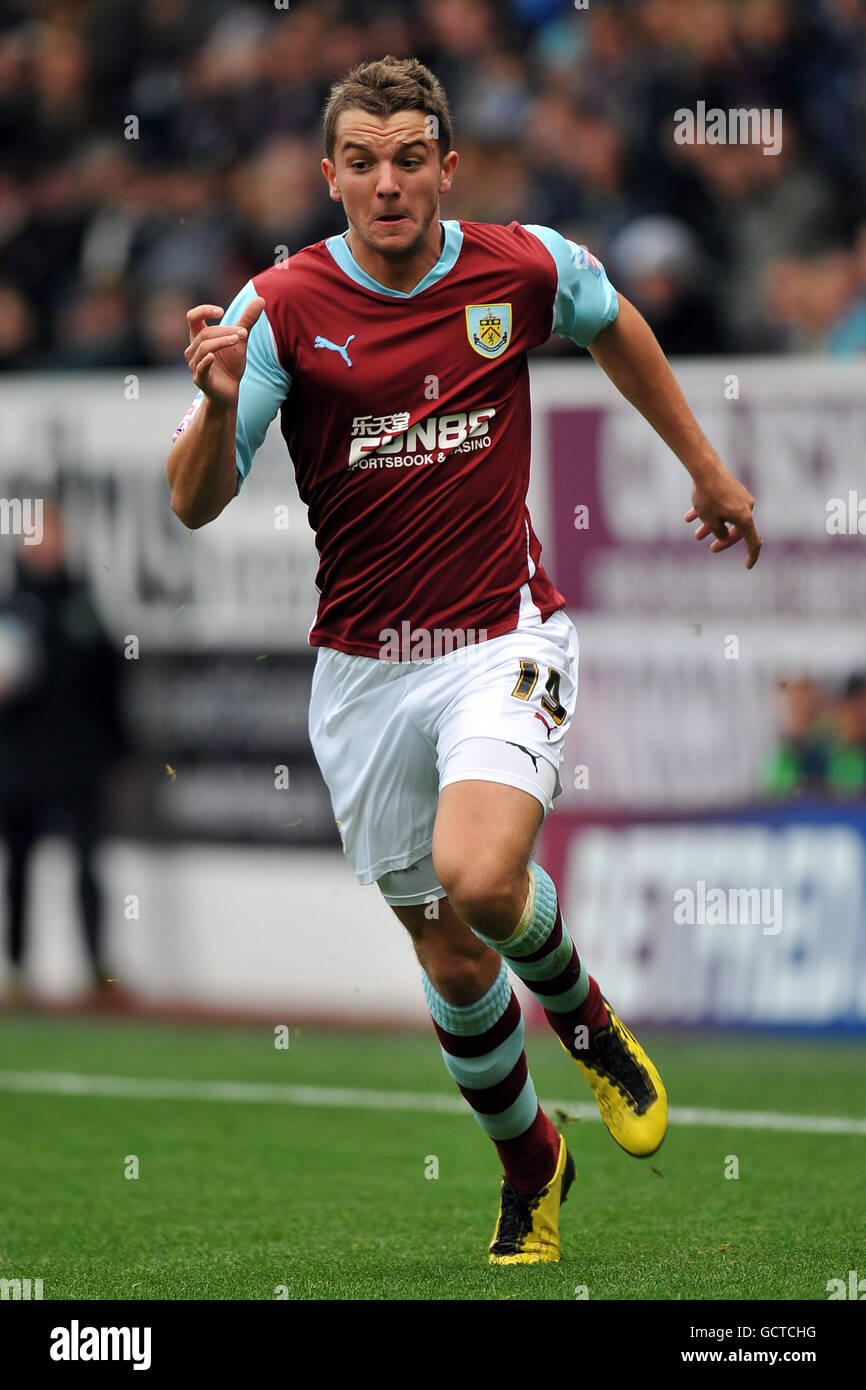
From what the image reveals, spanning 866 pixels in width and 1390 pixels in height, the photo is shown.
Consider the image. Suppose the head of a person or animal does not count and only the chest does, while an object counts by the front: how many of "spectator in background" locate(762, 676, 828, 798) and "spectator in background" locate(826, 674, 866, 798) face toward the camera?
2

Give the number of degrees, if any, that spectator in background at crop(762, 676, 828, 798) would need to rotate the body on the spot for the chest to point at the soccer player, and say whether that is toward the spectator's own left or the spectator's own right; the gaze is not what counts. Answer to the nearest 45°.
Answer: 0° — they already face them

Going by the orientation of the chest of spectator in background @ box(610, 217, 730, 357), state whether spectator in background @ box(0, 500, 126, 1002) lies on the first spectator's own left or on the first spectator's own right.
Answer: on the first spectator's own right

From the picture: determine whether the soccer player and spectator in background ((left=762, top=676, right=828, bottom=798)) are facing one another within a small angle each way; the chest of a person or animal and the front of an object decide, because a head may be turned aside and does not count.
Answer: no

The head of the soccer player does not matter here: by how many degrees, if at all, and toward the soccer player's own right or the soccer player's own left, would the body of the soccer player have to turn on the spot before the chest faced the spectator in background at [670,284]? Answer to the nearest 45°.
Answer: approximately 180°

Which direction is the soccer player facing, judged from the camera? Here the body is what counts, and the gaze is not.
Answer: toward the camera

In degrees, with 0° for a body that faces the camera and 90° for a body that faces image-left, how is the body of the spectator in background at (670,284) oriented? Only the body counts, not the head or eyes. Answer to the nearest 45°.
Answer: approximately 45°

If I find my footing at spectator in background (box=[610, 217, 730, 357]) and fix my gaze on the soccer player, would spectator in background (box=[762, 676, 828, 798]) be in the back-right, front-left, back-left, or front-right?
front-left

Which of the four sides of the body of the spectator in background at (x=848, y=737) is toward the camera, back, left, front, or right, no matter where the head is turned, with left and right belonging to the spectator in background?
front

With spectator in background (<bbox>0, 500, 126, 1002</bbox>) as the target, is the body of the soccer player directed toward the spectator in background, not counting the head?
no

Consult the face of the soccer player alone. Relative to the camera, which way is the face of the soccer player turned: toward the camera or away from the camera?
toward the camera
